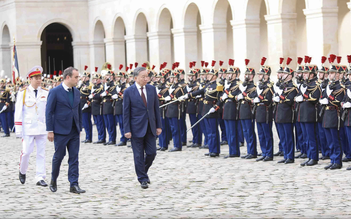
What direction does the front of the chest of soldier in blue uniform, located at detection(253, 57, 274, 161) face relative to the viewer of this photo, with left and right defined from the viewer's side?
facing the viewer and to the left of the viewer

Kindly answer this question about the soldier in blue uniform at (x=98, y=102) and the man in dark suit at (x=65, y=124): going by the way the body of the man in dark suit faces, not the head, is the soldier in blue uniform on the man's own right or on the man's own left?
on the man's own left

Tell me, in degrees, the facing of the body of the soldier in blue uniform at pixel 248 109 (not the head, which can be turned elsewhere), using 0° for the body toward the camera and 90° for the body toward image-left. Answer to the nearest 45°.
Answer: approximately 45°

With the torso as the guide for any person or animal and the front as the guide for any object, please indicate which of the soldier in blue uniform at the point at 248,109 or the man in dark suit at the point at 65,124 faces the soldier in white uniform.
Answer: the soldier in blue uniform

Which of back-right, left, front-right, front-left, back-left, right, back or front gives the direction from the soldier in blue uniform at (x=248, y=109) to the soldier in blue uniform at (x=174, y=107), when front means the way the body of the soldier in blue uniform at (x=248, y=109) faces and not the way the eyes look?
right

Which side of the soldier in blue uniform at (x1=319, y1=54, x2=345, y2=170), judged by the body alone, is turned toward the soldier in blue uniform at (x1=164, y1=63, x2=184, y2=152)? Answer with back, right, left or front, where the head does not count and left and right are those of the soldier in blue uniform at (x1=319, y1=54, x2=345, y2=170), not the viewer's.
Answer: right

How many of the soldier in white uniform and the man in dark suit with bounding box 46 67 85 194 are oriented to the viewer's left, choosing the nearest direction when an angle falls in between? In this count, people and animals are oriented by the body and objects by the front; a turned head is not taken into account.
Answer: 0

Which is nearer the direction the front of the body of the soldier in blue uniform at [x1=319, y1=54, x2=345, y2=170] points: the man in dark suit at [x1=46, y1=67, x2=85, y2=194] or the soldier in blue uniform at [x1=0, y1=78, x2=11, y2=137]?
the man in dark suit

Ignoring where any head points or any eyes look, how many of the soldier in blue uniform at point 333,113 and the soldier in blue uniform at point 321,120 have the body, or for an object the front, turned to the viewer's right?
0

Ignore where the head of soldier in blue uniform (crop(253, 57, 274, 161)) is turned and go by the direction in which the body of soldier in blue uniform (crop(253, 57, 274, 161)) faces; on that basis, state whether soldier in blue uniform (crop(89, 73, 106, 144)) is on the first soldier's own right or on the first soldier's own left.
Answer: on the first soldier's own right

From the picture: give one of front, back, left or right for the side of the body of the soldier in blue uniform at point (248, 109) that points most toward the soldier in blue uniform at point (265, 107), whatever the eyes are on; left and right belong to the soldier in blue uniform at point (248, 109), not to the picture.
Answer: left

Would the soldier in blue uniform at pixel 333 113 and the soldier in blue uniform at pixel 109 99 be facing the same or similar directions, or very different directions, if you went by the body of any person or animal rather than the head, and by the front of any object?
same or similar directions

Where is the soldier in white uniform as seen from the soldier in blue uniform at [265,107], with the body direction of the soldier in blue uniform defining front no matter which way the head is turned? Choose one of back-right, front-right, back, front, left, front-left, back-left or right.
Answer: front
